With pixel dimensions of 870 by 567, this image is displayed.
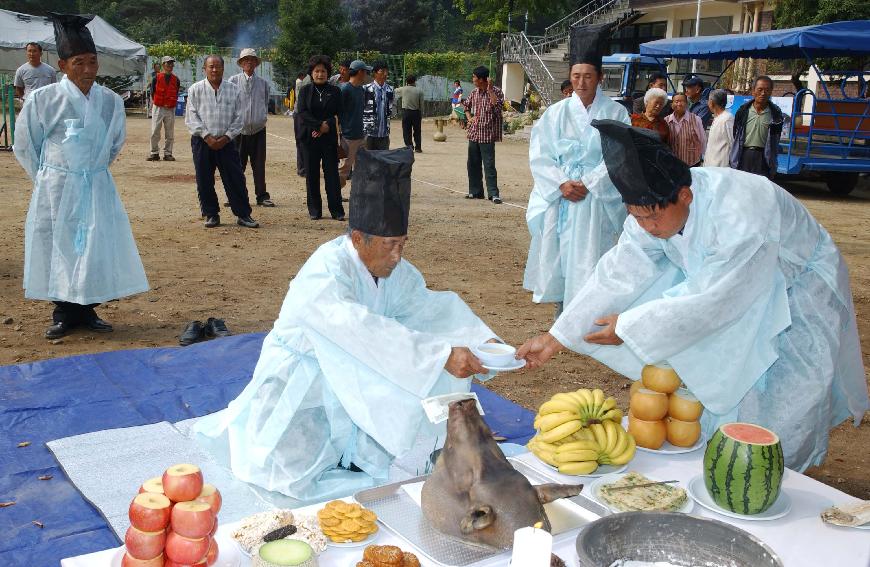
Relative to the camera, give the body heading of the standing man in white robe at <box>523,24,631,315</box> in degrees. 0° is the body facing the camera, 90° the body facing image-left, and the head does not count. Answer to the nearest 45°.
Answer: approximately 0°

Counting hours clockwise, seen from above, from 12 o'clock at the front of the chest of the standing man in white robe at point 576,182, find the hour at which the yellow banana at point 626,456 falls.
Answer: The yellow banana is roughly at 12 o'clock from the standing man in white robe.

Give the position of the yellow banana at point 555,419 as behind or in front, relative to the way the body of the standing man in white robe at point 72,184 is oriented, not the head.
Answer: in front

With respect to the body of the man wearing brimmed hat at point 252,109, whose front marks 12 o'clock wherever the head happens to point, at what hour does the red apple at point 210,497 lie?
The red apple is roughly at 12 o'clock from the man wearing brimmed hat.

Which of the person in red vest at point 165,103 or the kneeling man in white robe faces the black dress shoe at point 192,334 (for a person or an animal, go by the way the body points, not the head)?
the person in red vest

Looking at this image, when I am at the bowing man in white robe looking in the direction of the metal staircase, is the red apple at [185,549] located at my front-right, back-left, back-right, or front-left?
back-left

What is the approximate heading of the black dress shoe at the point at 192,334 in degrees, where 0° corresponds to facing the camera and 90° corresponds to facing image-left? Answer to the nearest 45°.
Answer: approximately 45°

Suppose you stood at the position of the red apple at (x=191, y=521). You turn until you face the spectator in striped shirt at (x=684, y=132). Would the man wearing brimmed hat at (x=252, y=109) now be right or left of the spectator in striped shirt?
left

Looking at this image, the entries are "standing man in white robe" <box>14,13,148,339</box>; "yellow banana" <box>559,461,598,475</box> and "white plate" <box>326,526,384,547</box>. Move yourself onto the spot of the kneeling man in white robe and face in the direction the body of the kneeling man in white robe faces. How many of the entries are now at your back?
1

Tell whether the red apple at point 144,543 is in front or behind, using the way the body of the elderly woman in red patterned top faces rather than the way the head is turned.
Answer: in front

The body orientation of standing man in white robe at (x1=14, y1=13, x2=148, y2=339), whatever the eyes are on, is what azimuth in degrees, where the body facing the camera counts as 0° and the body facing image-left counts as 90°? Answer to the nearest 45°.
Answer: approximately 0°

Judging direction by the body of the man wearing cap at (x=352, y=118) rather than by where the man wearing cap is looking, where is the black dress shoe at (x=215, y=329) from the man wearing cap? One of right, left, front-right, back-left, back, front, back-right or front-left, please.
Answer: front-right

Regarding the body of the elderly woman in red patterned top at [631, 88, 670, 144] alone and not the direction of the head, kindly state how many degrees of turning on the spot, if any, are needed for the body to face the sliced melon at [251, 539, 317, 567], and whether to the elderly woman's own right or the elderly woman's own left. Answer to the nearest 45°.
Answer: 0° — they already face it
